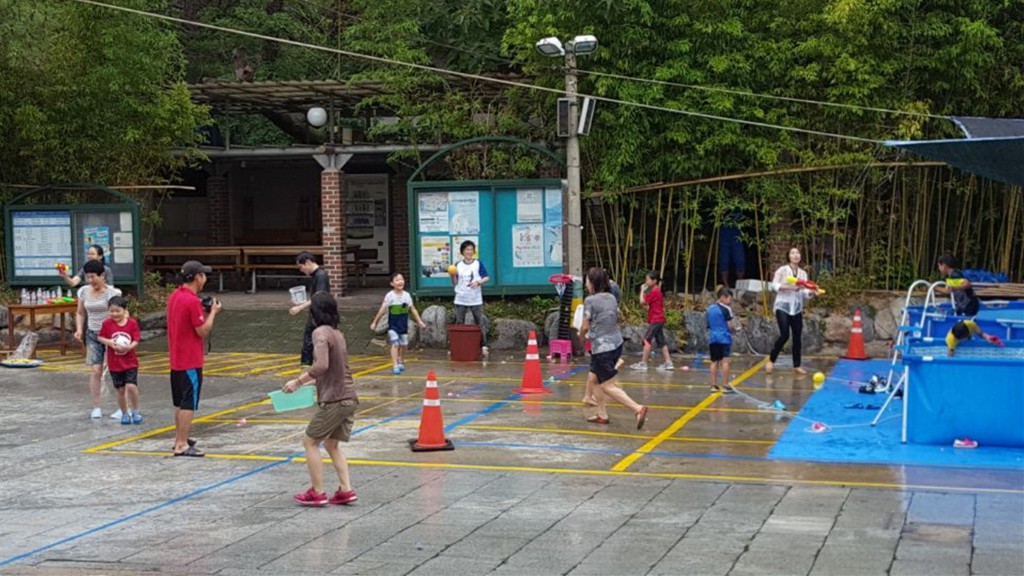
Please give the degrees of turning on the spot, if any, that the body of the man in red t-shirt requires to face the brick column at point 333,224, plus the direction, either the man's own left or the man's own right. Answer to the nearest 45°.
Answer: approximately 45° to the man's own left

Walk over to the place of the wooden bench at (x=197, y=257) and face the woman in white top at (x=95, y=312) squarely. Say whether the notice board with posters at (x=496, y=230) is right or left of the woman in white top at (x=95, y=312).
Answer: left

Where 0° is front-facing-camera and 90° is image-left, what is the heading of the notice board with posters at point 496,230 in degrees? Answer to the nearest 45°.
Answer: approximately 0°

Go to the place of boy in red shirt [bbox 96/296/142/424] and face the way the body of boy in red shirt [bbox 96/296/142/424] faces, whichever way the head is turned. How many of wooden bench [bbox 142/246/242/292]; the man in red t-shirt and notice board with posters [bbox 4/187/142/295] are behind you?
2

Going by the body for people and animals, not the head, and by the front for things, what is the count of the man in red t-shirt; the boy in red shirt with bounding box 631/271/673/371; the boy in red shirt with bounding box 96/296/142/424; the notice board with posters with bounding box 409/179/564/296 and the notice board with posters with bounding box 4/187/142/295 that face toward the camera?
3

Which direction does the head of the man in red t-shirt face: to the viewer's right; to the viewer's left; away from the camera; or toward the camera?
to the viewer's right

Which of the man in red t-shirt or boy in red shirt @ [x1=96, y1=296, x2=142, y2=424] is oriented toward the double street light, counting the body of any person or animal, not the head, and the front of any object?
the man in red t-shirt

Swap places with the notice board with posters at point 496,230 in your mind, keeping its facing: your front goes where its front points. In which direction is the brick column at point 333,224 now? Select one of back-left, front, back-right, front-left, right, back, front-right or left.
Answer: back-right

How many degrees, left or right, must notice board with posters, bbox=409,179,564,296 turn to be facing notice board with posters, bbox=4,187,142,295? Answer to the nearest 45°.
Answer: approximately 90° to its right

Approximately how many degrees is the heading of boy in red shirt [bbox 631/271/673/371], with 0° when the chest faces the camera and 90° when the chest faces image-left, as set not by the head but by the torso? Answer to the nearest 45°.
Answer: approximately 90°
